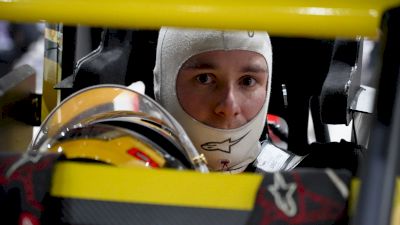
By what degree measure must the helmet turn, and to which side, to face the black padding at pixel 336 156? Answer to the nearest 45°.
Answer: approximately 135° to its left

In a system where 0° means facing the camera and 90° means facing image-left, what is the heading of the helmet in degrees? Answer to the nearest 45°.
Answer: approximately 0°

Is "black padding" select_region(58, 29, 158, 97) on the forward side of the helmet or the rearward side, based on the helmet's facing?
on the rearward side

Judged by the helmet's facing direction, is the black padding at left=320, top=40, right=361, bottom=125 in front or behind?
behind
